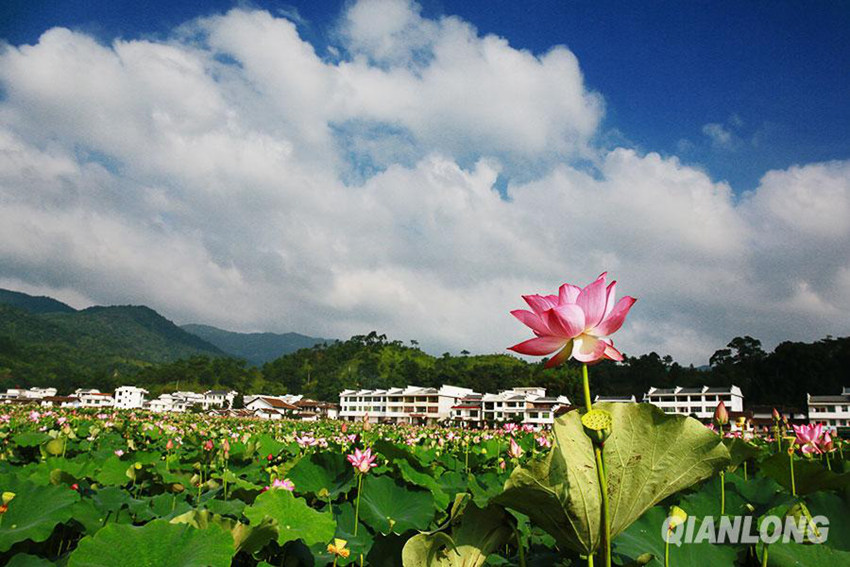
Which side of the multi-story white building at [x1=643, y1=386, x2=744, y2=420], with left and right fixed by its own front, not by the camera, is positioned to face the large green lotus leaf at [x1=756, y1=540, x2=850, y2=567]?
front

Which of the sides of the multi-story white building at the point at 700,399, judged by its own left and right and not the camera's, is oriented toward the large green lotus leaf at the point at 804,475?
front

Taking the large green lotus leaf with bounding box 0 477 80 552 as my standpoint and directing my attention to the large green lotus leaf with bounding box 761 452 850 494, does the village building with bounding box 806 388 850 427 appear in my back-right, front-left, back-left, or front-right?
front-left

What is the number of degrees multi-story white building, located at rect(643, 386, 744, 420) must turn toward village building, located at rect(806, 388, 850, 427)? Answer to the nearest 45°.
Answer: approximately 45° to its left

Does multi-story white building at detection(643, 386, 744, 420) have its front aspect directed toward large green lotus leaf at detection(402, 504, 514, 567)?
yes

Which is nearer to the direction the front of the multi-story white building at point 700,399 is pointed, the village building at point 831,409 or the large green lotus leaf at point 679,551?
the large green lotus leaf

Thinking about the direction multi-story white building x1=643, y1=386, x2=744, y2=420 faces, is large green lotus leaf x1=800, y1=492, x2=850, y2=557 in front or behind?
in front

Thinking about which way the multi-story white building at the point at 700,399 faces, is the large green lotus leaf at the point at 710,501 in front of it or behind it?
in front

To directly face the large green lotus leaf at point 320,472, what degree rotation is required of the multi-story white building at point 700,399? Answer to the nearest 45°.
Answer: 0° — it already faces it

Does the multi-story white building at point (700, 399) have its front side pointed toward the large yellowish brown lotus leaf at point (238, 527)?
yes

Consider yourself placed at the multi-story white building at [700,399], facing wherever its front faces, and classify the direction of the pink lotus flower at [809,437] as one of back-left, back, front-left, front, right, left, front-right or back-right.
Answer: front

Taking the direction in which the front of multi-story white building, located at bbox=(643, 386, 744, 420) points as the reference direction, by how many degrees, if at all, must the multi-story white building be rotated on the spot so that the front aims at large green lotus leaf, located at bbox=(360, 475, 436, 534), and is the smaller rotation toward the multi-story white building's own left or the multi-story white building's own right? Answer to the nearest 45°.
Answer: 0° — it already faces it

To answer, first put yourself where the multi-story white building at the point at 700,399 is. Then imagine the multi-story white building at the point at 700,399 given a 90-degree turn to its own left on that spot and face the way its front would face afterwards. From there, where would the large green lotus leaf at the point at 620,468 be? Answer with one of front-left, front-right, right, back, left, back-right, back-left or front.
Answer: right

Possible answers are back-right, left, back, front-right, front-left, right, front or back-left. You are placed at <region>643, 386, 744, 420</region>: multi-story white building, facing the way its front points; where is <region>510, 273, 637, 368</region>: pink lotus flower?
front

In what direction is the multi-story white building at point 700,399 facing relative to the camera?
toward the camera

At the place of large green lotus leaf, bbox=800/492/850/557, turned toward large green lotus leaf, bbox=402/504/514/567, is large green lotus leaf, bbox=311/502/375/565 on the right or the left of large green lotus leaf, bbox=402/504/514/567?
right
